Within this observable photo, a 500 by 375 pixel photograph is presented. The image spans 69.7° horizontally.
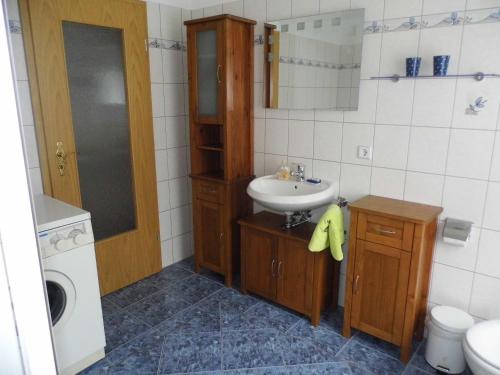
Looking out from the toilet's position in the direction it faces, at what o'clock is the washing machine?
The washing machine is roughly at 11 o'clock from the toilet.

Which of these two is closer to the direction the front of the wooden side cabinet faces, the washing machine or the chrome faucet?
the washing machine

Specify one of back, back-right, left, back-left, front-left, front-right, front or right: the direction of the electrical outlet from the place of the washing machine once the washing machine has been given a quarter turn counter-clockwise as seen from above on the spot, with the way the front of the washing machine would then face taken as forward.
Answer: front-right

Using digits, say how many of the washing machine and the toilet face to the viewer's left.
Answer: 1

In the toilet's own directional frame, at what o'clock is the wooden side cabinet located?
The wooden side cabinet is roughly at 1 o'clock from the toilet.

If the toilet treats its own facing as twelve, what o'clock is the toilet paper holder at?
The toilet paper holder is roughly at 2 o'clock from the toilet.

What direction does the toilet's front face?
to the viewer's left

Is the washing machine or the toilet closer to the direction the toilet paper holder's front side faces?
the washing machine

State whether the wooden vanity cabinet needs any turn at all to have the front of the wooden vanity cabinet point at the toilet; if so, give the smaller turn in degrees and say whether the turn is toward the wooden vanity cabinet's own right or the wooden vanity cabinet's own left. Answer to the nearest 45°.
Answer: approximately 90° to the wooden vanity cabinet's own left

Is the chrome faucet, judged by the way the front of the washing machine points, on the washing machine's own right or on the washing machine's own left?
on the washing machine's own left

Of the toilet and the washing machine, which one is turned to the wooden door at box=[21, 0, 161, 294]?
the toilet

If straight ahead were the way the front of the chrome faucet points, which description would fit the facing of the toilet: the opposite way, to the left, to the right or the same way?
to the right

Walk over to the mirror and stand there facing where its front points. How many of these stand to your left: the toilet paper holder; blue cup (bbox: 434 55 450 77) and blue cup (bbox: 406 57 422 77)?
3

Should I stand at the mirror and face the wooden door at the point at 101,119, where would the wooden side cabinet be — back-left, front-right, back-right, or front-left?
back-left
